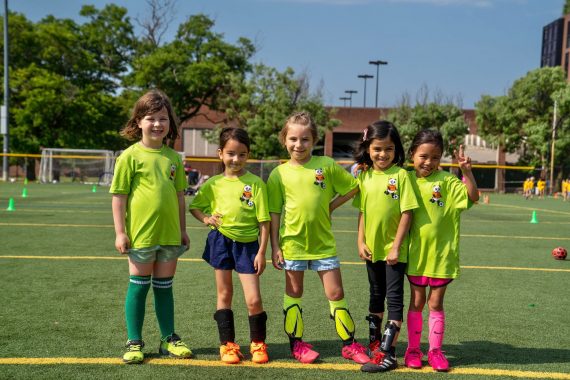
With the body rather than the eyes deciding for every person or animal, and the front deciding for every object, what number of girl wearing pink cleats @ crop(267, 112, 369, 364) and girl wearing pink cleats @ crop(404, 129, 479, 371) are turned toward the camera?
2

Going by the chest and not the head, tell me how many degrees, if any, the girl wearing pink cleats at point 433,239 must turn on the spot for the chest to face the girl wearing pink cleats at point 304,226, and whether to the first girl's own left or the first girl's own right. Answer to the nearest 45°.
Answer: approximately 90° to the first girl's own right

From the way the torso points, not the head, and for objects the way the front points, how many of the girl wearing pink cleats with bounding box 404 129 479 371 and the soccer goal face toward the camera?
2

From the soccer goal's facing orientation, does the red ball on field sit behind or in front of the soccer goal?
in front

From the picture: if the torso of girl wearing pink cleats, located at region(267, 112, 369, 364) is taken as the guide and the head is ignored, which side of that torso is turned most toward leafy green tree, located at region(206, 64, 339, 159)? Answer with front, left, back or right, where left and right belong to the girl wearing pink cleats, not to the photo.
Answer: back

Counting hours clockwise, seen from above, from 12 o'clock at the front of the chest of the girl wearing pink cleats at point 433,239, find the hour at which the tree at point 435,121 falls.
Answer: The tree is roughly at 6 o'clock from the girl wearing pink cleats.

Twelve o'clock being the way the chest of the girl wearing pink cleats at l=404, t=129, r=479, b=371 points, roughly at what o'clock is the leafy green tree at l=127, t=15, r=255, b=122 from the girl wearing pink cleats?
The leafy green tree is roughly at 5 o'clock from the girl wearing pink cleats.

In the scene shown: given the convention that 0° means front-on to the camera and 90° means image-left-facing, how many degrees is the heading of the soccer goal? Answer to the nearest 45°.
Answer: approximately 0°

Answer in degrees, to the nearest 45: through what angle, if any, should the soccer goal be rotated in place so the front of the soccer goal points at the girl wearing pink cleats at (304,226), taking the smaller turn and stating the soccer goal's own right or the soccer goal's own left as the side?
0° — it already faces them

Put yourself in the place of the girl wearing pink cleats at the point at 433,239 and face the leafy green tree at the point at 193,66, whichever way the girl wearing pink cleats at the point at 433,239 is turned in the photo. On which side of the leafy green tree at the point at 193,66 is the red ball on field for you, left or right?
right

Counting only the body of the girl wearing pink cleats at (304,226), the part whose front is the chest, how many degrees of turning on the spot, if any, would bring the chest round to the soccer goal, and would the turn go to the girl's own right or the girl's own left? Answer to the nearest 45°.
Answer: approximately 135° to the girl's own right

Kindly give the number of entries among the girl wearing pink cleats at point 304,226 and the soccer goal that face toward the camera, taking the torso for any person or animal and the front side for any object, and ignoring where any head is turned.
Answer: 2

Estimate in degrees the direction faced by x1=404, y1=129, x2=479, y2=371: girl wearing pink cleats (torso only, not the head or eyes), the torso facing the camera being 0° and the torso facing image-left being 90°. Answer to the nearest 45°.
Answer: approximately 0°
